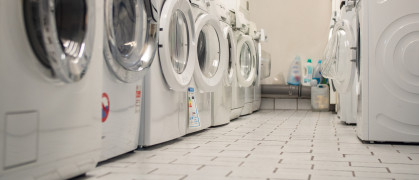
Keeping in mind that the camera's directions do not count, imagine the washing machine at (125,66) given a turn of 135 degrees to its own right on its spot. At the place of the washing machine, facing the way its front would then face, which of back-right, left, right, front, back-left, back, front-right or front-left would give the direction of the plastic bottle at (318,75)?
back-right

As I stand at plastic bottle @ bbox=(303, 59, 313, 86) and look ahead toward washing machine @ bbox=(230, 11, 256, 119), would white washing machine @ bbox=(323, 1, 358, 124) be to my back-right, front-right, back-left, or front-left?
front-left

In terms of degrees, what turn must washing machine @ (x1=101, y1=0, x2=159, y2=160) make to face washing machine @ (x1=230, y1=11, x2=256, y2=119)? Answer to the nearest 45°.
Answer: approximately 90° to its left

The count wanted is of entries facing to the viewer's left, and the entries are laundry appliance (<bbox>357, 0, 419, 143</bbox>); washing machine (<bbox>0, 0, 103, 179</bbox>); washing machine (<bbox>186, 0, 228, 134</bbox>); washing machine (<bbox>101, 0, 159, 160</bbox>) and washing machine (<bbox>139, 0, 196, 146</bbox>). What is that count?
1

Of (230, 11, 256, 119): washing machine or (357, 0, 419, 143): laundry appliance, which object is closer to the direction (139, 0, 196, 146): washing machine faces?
the laundry appliance

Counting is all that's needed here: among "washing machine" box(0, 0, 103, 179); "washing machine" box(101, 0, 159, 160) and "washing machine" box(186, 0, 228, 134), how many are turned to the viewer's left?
0

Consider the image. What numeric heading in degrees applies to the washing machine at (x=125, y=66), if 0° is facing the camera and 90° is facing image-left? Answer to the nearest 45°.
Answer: approximately 315°

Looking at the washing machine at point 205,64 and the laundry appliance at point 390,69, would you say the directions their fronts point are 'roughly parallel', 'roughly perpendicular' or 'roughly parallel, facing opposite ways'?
roughly parallel, facing opposite ways

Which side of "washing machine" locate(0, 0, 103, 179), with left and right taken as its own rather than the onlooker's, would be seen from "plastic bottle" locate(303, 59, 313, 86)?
left

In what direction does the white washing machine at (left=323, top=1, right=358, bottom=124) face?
to the viewer's left

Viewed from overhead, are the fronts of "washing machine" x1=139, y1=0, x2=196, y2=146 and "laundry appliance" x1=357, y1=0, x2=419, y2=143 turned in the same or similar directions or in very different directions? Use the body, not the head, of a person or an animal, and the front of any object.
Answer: very different directions

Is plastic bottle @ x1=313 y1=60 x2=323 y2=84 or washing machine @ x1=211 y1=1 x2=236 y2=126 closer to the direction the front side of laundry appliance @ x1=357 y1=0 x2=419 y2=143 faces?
the washing machine

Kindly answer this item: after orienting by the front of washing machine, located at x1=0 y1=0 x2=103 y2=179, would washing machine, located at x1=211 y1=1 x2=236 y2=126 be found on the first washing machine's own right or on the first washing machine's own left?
on the first washing machine's own left

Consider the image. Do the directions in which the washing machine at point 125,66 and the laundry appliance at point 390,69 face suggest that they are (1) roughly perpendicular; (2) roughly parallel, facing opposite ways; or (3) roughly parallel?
roughly parallel, facing opposite ways

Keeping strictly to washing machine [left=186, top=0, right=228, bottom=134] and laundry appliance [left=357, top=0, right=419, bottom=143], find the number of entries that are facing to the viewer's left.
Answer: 1

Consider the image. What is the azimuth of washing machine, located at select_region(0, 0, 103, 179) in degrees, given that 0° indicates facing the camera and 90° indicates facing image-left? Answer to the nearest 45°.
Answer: approximately 315°
